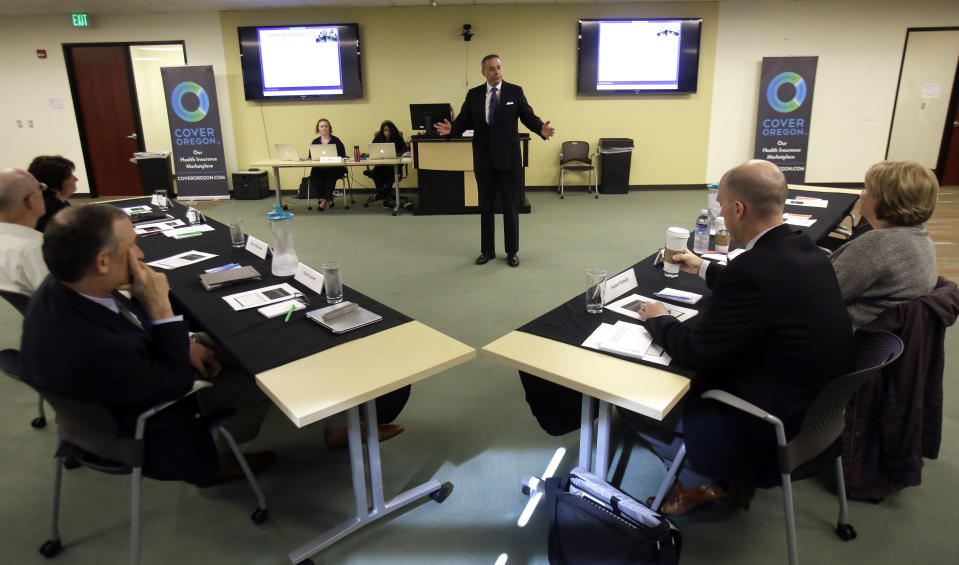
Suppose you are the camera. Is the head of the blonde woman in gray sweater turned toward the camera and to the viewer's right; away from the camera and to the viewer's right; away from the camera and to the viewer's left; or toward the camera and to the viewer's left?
away from the camera and to the viewer's left

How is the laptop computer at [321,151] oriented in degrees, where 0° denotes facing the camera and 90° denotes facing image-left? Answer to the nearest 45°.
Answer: approximately 180°

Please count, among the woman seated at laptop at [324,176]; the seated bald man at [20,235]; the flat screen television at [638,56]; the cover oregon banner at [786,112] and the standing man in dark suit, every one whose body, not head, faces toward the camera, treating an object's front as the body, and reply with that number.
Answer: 4

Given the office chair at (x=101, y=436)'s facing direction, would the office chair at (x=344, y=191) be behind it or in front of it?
in front

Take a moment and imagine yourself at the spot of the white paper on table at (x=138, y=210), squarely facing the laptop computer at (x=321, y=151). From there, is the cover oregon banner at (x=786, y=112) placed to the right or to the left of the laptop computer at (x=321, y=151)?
right

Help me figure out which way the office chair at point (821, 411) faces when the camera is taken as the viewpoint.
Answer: facing away from the viewer and to the left of the viewer

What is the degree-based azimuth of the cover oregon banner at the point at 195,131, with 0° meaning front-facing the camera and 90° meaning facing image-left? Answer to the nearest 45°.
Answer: approximately 0°

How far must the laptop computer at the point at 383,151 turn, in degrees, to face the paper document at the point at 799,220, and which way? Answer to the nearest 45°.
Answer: approximately 135° to its right

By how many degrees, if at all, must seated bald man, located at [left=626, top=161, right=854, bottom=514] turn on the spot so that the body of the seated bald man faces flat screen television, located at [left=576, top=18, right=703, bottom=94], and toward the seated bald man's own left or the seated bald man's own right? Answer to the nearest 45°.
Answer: approximately 45° to the seated bald man's own right

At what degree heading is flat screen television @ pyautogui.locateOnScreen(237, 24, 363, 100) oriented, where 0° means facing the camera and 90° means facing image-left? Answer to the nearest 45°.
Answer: approximately 0°

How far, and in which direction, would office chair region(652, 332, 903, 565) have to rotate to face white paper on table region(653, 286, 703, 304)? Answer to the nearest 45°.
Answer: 0° — it already faces it
